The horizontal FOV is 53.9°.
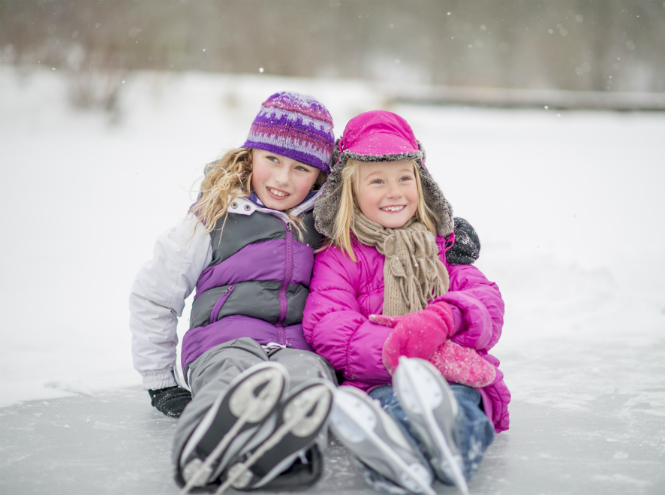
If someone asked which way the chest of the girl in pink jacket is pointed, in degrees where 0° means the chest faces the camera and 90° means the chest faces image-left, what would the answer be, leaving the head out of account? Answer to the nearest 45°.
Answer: approximately 0°

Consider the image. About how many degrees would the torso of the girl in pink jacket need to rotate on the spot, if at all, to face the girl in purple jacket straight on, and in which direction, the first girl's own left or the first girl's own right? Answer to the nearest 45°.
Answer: approximately 90° to the first girl's own right

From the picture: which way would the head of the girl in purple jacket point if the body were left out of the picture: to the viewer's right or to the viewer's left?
to the viewer's right
